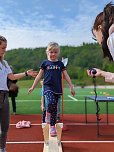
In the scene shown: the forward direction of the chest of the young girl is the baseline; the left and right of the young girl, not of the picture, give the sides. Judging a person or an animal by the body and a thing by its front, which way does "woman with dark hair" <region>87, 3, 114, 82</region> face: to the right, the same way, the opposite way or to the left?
to the right

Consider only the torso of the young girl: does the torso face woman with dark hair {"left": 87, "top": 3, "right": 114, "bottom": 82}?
yes

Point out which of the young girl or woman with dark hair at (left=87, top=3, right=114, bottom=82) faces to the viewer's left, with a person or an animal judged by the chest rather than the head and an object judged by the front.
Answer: the woman with dark hair

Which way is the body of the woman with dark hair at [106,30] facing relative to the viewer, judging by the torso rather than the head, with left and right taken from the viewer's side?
facing to the left of the viewer

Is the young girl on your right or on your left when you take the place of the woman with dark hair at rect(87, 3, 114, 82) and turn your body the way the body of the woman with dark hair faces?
on your right

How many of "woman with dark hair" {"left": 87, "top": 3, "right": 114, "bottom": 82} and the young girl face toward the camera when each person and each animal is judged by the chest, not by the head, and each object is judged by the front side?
1
